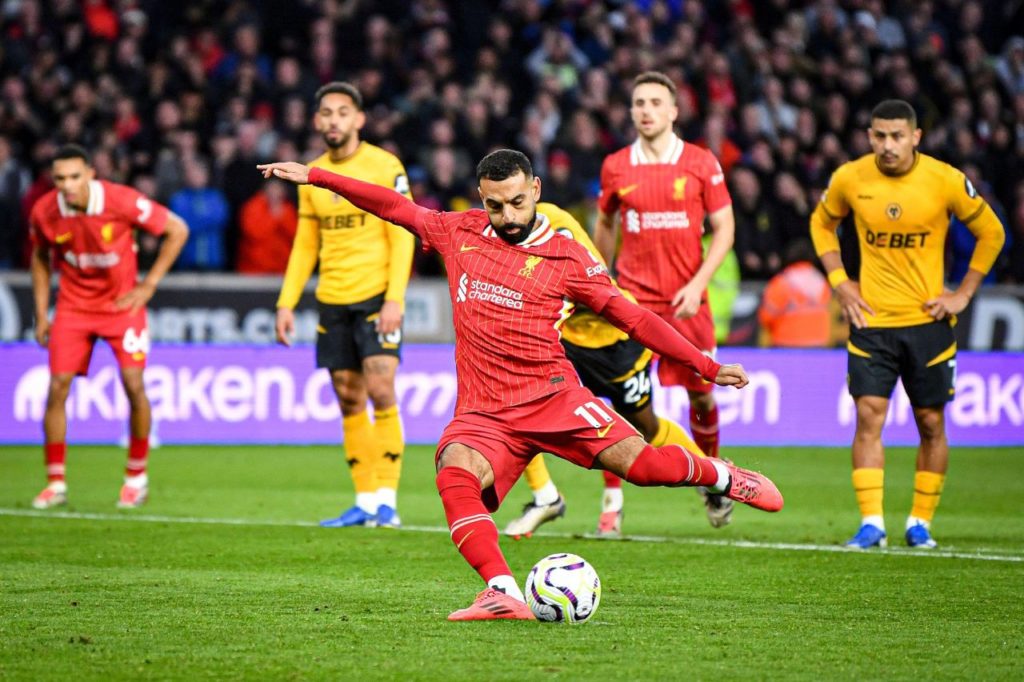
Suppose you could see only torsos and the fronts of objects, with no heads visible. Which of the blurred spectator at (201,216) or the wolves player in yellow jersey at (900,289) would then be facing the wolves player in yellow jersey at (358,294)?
the blurred spectator

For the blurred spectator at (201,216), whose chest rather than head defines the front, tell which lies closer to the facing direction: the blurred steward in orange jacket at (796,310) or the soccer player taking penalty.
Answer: the soccer player taking penalty

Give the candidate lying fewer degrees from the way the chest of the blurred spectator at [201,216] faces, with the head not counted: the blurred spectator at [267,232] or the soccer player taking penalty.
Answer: the soccer player taking penalty

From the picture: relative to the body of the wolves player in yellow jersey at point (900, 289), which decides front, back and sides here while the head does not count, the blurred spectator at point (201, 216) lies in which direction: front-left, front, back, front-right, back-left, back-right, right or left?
back-right

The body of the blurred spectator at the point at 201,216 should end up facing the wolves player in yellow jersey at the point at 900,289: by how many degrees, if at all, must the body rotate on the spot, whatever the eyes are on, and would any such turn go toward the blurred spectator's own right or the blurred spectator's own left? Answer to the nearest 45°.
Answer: approximately 45° to the blurred spectator's own left

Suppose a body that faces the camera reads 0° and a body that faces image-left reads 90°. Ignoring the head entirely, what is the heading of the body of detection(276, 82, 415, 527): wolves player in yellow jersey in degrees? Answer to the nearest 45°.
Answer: approximately 45°

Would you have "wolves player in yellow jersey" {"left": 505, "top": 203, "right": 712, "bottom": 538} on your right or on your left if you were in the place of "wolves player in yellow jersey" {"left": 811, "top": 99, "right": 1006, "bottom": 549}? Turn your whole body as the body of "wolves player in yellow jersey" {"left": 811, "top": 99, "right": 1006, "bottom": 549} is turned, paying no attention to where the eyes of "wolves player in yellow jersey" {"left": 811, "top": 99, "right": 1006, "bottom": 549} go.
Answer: on your right

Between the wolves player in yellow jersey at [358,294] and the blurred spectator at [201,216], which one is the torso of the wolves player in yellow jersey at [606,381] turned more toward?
the wolves player in yellow jersey

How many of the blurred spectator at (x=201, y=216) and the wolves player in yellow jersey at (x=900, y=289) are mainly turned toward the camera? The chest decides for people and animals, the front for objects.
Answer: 2

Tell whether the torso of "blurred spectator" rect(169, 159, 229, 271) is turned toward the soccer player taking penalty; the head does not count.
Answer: yes

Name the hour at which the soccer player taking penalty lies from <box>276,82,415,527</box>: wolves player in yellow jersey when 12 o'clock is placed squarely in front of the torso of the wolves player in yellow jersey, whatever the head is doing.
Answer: The soccer player taking penalty is roughly at 10 o'clock from the wolves player in yellow jersey.
